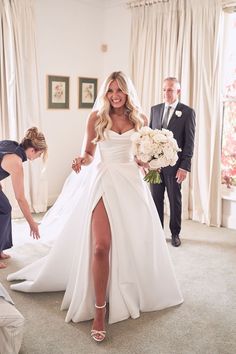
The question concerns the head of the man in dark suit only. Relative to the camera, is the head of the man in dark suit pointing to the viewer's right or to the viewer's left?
to the viewer's left

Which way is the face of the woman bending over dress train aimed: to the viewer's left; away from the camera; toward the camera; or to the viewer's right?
to the viewer's right

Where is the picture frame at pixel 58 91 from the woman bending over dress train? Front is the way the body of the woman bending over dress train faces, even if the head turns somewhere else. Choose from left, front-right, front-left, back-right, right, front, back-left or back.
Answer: left

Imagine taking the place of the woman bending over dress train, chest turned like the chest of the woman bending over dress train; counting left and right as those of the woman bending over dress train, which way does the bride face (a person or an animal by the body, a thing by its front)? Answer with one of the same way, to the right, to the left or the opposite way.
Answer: to the right

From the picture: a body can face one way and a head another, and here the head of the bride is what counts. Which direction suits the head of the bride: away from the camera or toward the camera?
toward the camera

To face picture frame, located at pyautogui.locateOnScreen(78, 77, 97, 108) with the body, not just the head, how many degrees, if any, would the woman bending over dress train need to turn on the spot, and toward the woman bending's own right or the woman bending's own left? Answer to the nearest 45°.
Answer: approximately 90° to the woman bending's own left

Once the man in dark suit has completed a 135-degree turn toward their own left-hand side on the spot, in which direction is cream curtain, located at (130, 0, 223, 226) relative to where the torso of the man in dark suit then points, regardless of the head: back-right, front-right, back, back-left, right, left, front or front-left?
left

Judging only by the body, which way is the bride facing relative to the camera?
toward the camera

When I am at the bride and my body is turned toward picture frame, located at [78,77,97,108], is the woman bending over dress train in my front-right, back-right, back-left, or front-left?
front-left

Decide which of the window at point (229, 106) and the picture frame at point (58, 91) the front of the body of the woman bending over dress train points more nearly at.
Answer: the window

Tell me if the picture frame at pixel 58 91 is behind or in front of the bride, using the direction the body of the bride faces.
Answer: behind

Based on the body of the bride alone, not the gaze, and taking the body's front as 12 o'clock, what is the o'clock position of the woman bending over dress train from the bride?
The woman bending over dress train is roughly at 4 o'clock from the bride.

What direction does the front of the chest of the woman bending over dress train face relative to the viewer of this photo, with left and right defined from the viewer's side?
facing to the right of the viewer

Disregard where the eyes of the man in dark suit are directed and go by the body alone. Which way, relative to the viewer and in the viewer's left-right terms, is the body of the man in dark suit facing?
facing the viewer and to the left of the viewer

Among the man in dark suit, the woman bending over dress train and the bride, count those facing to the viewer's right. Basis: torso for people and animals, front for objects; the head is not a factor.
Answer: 1
